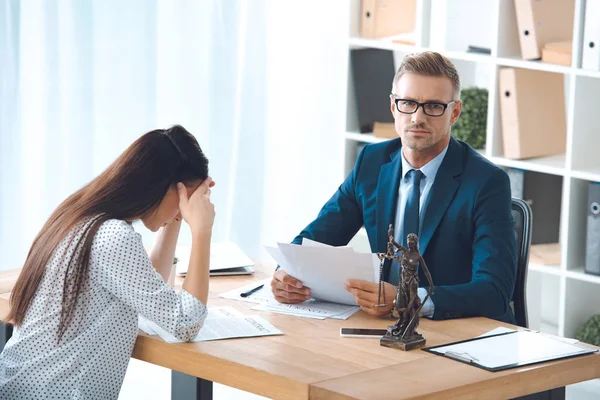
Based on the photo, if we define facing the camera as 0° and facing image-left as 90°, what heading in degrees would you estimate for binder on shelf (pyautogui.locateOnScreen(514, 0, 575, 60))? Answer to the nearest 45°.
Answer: approximately 45°

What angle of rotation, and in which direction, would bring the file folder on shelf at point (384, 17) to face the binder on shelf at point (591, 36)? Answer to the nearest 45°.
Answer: approximately 90° to its left

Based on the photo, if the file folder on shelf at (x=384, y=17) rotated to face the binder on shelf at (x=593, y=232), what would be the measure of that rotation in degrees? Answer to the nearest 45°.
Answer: approximately 90° to its left

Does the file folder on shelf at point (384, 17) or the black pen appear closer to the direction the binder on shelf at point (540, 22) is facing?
the black pen

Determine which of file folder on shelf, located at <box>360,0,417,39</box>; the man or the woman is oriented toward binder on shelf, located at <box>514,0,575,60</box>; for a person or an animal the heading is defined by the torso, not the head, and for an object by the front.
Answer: the woman

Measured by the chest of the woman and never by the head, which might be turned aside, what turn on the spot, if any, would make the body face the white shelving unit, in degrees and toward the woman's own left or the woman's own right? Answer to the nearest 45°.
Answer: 0° — they already face it

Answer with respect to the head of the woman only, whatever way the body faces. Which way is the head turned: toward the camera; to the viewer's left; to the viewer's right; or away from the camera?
to the viewer's right
